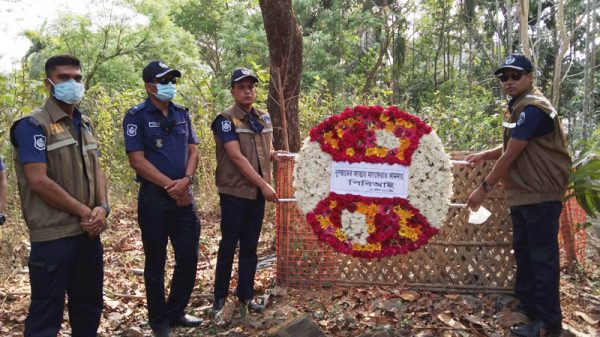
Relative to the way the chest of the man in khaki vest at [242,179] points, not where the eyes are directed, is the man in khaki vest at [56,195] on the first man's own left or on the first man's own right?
on the first man's own right

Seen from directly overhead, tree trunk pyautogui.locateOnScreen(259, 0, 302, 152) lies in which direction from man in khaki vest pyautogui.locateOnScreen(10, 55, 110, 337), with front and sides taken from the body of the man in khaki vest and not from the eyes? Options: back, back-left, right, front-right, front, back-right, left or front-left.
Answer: left

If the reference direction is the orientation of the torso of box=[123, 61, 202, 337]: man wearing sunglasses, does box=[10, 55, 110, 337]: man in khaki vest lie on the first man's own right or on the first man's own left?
on the first man's own right

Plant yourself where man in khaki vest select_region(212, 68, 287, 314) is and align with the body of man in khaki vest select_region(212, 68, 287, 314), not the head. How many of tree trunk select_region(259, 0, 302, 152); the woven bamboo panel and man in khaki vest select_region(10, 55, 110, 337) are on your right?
1

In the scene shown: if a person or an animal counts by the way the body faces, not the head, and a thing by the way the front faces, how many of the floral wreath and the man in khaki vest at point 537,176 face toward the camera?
1

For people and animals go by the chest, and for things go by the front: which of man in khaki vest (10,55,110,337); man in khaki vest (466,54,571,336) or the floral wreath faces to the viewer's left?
man in khaki vest (466,54,571,336)

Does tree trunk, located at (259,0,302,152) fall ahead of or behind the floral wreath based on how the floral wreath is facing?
behind

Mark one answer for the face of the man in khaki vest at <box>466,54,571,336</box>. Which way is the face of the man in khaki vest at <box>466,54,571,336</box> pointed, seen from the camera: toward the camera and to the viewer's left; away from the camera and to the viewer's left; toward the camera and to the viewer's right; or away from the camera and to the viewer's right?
toward the camera and to the viewer's left
